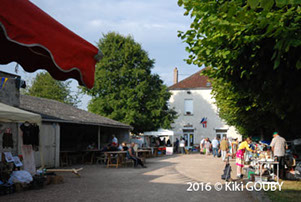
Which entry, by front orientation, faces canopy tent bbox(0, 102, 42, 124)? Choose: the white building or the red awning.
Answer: the white building

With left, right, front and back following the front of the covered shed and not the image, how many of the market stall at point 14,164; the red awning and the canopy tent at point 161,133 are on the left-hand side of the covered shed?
1

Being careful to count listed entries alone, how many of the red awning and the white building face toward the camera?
1

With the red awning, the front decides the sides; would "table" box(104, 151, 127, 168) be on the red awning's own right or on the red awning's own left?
on the red awning's own left

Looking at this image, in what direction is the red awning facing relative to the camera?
to the viewer's right

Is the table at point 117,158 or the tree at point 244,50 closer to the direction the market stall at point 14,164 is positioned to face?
the tree

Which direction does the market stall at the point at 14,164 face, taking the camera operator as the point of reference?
facing the viewer and to the right of the viewer

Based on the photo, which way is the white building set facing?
toward the camera

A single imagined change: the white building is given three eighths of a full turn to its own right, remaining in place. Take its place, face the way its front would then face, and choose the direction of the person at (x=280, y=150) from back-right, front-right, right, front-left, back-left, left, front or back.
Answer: back-left

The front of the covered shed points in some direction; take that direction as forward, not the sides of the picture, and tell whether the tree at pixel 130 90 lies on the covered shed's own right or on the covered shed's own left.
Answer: on the covered shed's own left
